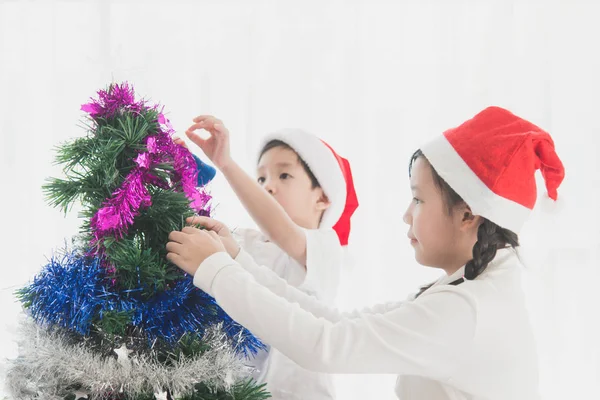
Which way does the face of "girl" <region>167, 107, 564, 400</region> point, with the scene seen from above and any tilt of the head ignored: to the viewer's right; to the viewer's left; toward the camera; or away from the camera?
to the viewer's left

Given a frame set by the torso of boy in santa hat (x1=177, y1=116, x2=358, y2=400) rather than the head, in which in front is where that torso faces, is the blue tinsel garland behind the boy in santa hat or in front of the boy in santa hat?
in front

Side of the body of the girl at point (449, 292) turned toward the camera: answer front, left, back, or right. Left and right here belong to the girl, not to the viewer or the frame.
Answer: left

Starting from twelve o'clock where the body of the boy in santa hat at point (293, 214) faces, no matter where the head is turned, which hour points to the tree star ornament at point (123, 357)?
The tree star ornament is roughly at 11 o'clock from the boy in santa hat.

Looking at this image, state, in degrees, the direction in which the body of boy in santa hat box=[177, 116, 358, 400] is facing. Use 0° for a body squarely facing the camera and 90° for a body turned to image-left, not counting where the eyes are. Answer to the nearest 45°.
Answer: approximately 45°

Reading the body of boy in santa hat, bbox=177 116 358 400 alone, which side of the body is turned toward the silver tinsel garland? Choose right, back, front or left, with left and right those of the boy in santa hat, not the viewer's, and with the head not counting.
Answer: front

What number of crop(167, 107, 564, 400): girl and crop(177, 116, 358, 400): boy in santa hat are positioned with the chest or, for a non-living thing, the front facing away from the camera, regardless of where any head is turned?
0
